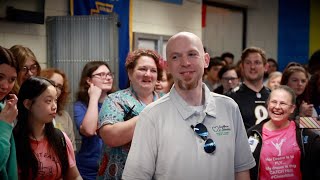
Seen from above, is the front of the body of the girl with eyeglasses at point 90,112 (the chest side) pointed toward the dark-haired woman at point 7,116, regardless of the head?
no

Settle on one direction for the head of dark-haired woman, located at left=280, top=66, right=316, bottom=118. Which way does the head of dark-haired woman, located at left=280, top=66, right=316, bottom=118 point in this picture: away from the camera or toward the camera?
toward the camera

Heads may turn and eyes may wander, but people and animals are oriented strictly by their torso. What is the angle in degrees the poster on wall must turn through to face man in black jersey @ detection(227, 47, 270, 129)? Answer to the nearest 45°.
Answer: approximately 45° to its left

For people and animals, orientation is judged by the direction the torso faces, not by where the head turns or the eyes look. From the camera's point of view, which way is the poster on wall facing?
toward the camera

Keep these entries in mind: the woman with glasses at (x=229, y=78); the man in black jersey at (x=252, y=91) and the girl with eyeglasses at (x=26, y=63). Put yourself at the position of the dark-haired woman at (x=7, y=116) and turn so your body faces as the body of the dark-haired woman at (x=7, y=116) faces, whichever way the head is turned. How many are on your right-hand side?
0

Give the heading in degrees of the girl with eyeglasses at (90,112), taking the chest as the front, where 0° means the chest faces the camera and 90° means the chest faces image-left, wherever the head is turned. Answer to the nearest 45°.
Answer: approximately 315°

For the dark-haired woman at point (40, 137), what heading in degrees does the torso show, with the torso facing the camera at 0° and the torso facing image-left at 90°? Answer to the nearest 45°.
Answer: approximately 315°

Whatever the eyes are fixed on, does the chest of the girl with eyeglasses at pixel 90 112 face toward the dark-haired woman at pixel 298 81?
no

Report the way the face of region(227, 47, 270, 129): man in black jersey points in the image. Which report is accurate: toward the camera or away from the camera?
toward the camera

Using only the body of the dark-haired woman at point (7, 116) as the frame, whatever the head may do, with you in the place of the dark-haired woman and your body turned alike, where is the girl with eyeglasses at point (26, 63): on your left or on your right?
on your left

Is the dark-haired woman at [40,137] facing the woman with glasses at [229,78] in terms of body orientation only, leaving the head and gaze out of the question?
no

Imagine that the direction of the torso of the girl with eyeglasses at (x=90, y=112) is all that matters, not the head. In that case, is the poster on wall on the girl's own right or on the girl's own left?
on the girl's own left

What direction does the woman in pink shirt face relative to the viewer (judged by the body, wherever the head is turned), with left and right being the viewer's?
facing the viewer

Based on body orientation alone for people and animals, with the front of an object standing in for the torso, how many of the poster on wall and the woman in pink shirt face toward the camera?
2
